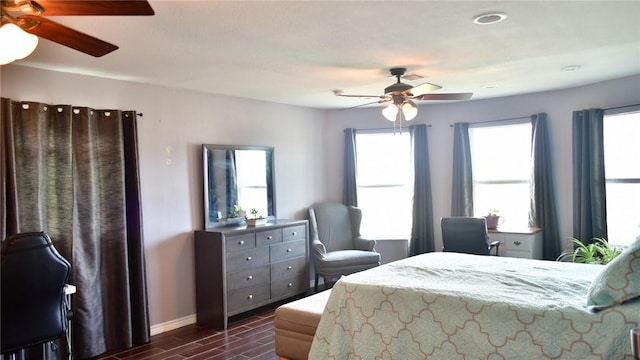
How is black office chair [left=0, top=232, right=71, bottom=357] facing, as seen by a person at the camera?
facing away from the viewer and to the left of the viewer

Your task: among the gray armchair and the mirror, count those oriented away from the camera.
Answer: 0

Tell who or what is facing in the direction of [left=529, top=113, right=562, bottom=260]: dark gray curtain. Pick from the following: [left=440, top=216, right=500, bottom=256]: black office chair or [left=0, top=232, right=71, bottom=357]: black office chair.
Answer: [left=440, top=216, right=500, bottom=256]: black office chair

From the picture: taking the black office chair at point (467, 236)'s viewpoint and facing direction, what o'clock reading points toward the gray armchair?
The gray armchair is roughly at 8 o'clock from the black office chair.

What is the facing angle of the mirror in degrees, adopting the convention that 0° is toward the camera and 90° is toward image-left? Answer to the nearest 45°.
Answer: approximately 315°

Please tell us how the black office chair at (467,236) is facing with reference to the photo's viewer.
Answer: facing away from the viewer and to the right of the viewer

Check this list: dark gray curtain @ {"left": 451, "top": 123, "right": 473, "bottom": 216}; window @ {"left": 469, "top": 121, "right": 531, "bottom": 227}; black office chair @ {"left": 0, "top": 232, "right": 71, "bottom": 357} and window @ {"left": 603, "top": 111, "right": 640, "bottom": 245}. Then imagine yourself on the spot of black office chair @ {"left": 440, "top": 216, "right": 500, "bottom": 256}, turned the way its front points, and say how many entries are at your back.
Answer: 1

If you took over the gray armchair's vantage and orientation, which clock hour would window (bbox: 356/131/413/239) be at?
The window is roughly at 9 o'clock from the gray armchair.

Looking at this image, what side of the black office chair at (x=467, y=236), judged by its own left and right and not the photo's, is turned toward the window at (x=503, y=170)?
front

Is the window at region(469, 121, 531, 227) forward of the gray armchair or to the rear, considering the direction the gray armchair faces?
forward

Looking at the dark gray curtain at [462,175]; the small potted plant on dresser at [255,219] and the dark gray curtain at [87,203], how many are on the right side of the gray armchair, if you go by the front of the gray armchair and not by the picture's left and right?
2
